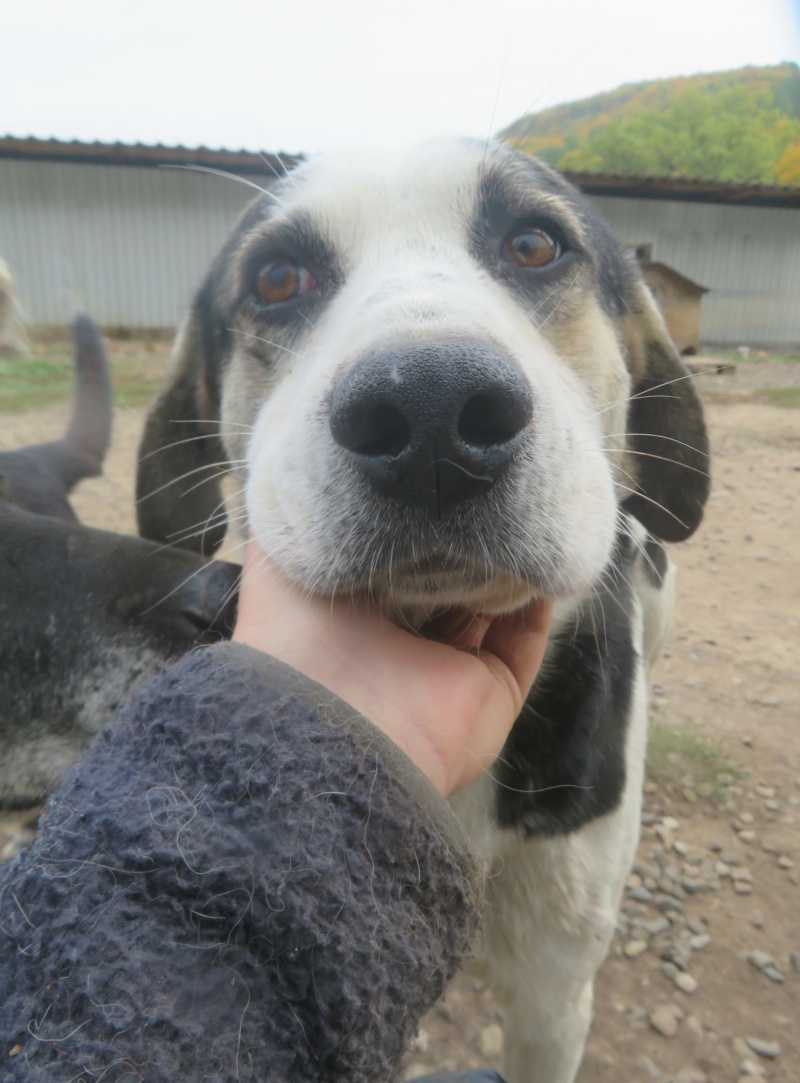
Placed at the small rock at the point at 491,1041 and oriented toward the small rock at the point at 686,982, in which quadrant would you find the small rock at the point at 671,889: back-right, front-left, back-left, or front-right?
front-left

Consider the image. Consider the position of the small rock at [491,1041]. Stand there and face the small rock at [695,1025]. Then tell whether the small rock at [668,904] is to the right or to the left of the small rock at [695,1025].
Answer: left

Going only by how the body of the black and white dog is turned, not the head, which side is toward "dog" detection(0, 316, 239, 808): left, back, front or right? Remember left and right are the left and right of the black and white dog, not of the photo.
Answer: right

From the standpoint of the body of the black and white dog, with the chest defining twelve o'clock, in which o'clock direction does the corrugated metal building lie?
The corrugated metal building is roughly at 5 o'clock from the black and white dog.

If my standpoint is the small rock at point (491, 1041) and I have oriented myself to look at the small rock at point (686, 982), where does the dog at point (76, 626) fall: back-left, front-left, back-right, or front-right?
back-left

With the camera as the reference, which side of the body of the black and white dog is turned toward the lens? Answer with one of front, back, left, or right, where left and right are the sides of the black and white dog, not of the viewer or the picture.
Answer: front
